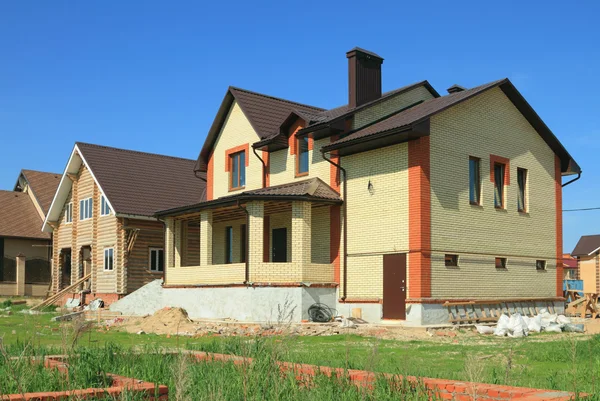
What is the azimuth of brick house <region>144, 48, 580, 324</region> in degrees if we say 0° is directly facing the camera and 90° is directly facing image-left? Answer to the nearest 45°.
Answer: approximately 45°

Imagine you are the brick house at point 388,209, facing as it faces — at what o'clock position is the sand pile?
The sand pile is roughly at 1 o'clock from the brick house.
